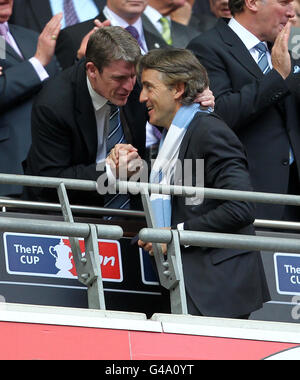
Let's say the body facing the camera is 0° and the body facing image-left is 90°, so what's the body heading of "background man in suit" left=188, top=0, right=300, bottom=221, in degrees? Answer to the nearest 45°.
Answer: approximately 315°

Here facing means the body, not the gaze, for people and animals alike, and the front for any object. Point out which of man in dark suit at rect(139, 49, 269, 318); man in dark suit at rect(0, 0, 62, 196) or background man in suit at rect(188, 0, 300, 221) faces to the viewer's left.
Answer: man in dark suit at rect(139, 49, 269, 318)

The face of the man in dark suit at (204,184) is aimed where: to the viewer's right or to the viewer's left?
to the viewer's left

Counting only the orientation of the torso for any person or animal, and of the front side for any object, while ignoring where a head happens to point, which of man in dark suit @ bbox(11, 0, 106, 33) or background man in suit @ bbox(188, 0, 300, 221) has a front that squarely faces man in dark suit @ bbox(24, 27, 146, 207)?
man in dark suit @ bbox(11, 0, 106, 33)

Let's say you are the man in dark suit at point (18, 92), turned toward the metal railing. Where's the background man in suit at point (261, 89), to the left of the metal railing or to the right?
left

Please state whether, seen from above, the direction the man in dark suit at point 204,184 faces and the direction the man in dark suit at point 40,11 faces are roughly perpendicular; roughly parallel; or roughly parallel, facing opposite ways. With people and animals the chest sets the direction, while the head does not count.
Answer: roughly perpendicular

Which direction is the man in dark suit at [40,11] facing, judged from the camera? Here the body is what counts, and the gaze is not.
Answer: toward the camera

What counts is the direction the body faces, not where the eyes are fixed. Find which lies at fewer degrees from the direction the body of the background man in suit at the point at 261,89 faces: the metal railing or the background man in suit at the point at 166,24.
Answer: the metal railing

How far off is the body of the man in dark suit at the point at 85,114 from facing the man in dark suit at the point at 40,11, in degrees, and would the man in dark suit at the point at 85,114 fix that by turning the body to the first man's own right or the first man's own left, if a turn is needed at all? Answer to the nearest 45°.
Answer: approximately 135° to the first man's own left

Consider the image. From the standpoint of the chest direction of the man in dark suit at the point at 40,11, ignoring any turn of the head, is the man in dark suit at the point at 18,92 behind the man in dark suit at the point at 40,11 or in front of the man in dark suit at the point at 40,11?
in front

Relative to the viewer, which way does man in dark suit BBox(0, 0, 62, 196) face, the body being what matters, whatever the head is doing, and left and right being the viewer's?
facing the viewer and to the right of the viewer

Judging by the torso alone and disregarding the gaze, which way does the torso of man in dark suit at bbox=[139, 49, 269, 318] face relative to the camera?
to the viewer's left

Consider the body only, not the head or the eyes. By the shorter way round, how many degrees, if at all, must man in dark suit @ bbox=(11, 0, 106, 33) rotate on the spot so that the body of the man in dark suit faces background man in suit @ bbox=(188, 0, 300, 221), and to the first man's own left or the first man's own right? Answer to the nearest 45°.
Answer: approximately 45° to the first man's own left

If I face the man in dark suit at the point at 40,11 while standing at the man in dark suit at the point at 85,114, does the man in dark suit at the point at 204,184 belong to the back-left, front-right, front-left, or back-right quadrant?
back-right

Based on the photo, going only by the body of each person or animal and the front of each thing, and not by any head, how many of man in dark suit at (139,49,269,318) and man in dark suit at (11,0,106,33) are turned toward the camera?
1
